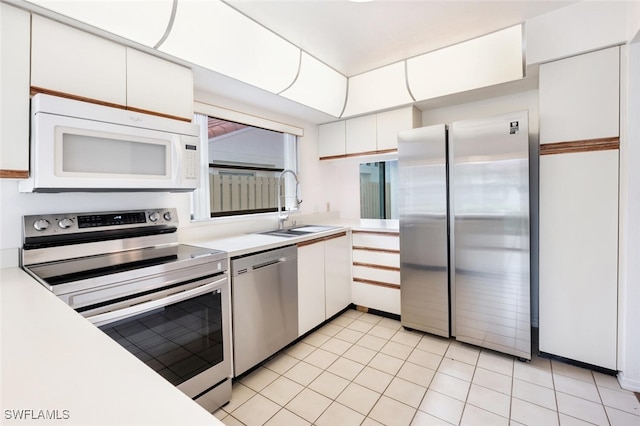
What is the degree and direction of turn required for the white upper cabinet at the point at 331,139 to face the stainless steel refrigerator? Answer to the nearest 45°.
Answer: approximately 90° to its left

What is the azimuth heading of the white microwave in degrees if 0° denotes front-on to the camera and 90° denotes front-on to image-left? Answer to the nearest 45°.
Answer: approximately 315°
